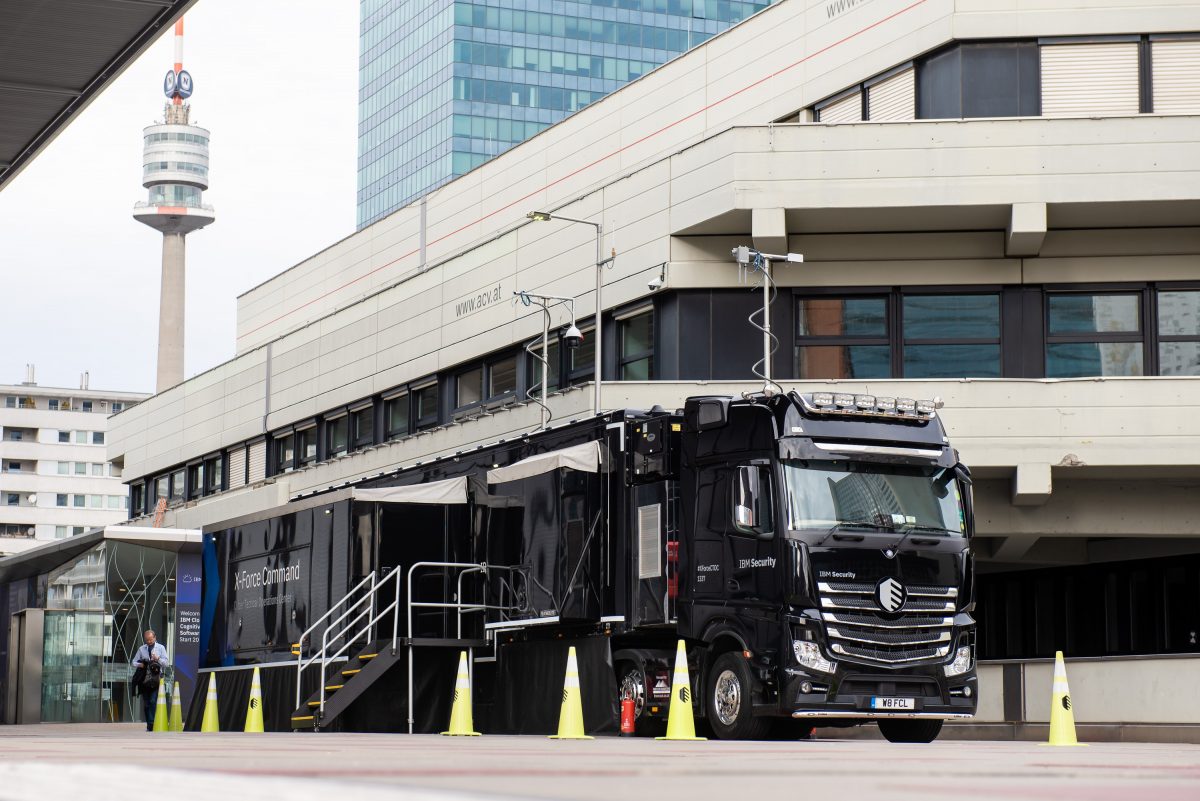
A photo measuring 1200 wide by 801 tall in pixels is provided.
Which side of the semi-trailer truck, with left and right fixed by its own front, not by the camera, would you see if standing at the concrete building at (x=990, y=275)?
left

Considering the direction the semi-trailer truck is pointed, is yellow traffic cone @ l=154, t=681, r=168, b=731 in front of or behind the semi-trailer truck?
behind

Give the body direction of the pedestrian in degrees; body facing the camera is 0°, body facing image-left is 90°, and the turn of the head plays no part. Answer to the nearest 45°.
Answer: approximately 0°

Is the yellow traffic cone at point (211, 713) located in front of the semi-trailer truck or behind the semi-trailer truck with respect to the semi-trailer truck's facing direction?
behind

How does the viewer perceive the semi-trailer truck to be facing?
facing the viewer and to the right of the viewer

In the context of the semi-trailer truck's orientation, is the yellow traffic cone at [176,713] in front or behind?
behind

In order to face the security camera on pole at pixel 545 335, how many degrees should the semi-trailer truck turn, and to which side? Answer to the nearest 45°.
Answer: approximately 135° to its left

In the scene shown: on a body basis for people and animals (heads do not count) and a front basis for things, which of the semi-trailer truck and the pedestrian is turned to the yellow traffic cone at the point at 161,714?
the pedestrian

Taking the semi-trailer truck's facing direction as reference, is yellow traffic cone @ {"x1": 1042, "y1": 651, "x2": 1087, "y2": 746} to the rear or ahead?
ahead

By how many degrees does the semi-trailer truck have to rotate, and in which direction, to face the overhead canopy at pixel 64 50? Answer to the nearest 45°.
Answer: approximately 90° to its right

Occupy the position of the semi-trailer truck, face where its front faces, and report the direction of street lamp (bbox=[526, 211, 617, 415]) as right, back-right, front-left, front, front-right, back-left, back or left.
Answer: back-left

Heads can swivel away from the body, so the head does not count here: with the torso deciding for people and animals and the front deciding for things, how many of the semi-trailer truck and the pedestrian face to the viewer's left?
0

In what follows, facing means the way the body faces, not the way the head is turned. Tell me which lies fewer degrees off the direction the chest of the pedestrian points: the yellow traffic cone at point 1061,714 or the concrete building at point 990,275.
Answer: the yellow traffic cone
